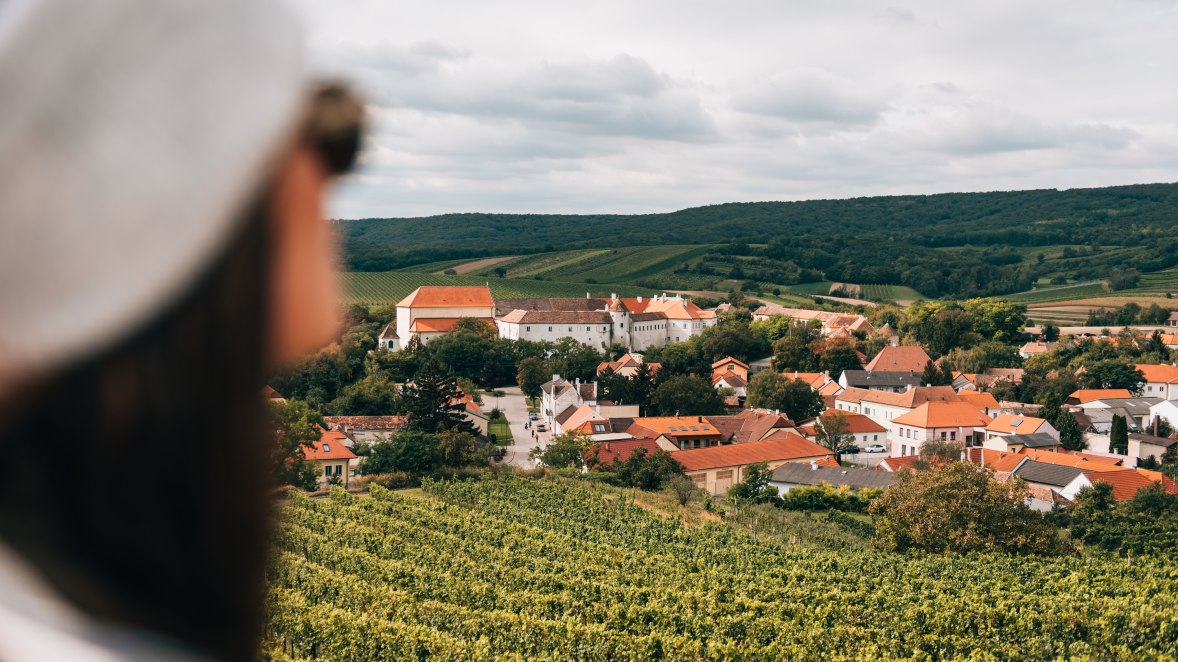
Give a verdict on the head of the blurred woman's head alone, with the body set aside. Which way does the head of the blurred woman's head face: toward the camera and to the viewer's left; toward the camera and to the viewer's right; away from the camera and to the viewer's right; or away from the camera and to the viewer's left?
away from the camera and to the viewer's right
